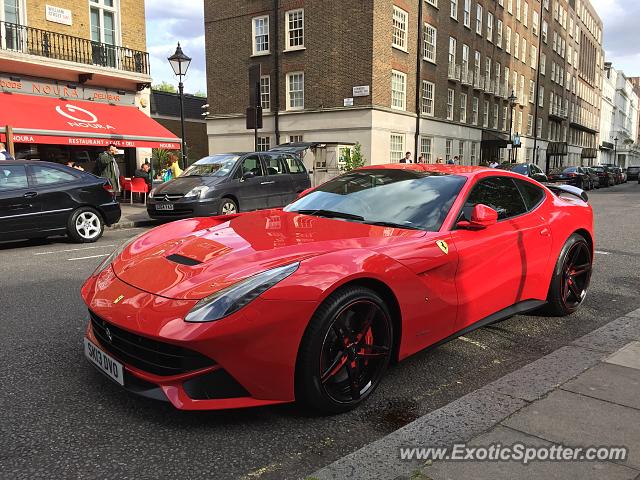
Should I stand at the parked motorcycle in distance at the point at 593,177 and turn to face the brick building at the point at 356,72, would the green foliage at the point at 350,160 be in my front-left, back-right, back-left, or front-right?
front-left

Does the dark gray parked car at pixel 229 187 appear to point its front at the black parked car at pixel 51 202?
yes

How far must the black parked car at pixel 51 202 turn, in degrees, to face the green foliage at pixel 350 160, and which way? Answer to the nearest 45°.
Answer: approximately 135° to its right

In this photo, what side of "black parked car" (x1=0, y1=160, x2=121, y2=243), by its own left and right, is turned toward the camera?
left

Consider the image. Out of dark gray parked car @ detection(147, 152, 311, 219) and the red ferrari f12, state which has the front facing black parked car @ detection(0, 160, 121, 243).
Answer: dark gray parked car @ detection(147, 152, 311, 219)

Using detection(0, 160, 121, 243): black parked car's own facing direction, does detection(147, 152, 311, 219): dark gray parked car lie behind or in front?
behind

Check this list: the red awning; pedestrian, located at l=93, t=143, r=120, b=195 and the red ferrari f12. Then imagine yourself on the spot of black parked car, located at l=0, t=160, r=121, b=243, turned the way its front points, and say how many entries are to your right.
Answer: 2

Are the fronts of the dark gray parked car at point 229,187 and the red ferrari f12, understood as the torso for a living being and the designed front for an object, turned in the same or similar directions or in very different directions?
same or similar directions

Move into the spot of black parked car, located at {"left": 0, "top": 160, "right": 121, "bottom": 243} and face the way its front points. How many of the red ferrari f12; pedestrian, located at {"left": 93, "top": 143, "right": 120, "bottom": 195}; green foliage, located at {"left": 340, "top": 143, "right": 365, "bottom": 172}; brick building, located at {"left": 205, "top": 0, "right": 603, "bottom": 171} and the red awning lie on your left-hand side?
1

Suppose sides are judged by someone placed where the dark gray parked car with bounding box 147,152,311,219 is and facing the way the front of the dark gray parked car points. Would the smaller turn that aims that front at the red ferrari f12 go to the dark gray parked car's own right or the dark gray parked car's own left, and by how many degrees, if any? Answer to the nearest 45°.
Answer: approximately 45° to the dark gray parked car's own left

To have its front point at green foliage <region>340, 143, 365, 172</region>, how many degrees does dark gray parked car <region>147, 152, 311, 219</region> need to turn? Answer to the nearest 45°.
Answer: approximately 180°

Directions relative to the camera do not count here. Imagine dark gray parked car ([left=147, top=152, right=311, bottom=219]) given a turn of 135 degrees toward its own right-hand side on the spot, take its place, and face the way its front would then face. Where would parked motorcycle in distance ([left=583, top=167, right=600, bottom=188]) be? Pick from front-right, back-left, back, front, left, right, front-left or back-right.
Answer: front-right

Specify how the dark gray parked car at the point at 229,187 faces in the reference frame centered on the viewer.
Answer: facing the viewer and to the left of the viewer

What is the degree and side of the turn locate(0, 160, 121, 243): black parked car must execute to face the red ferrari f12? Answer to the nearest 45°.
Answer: approximately 90° to its left

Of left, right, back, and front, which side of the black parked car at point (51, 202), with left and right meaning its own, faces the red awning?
right

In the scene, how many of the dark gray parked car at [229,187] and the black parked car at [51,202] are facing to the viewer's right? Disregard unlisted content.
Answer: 0

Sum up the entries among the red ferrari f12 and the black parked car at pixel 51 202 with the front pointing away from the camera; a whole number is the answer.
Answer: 0

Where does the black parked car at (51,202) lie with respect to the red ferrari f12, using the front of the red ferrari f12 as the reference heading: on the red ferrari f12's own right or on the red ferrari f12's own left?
on the red ferrari f12's own right

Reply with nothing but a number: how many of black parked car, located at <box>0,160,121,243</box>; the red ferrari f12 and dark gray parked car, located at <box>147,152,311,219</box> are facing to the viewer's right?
0
